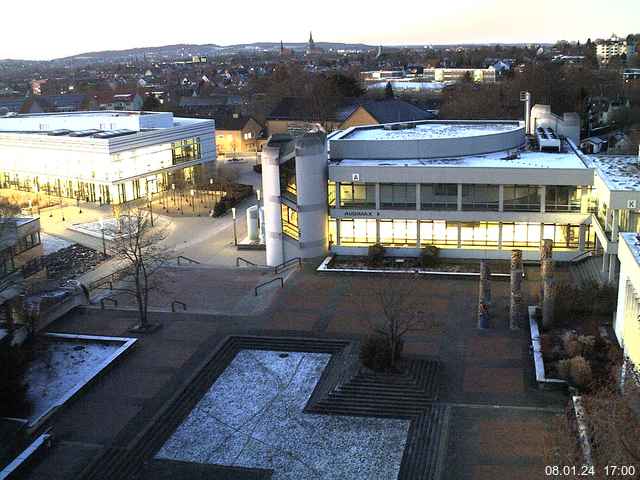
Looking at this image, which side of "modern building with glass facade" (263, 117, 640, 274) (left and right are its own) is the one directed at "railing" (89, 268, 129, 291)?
right

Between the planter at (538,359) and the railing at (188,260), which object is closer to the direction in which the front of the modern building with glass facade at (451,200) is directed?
the planter

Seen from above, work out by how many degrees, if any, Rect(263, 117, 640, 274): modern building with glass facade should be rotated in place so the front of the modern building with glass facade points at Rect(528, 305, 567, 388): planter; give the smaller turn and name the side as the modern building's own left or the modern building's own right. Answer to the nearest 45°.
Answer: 0° — it already faces it

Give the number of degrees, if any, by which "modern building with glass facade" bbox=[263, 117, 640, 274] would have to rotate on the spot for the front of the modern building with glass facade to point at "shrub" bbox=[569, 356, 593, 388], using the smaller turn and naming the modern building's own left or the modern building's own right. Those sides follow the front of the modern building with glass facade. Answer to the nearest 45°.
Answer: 0° — it already faces it

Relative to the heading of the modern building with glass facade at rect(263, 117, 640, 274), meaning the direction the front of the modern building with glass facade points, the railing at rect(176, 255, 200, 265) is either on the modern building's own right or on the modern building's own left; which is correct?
on the modern building's own right

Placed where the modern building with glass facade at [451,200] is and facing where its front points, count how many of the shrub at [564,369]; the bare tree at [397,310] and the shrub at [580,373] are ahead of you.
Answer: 3

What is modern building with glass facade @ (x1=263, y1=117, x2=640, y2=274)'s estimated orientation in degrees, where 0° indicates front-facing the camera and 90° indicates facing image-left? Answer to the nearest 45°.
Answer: approximately 0°

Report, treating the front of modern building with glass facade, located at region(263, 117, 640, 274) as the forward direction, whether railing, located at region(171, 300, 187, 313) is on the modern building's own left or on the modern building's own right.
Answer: on the modern building's own right

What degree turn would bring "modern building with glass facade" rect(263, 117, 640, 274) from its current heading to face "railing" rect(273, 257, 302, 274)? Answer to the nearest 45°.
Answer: approximately 90° to its right

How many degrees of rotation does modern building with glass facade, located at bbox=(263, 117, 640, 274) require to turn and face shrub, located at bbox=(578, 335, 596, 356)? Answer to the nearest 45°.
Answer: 0° — it already faces it
